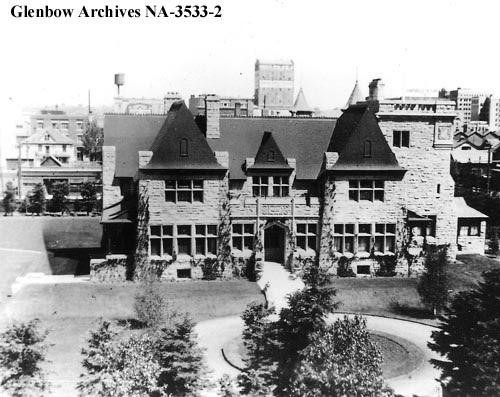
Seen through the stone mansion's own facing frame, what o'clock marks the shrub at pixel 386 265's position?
The shrub is roughly at 9 o'clock from the stone mansion.

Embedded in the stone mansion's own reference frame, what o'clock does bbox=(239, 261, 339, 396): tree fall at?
The tree is roughly at 12 o'clock from the stone mansion.

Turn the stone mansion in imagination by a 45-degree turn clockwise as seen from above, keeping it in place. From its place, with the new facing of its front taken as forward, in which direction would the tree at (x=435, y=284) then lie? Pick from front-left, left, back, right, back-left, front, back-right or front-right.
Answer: left

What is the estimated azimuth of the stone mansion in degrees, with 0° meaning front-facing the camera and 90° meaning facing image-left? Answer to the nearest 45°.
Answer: approximately 0°

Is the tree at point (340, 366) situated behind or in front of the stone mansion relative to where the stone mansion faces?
in front

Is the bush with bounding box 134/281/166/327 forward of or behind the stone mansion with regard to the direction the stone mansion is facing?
forward
